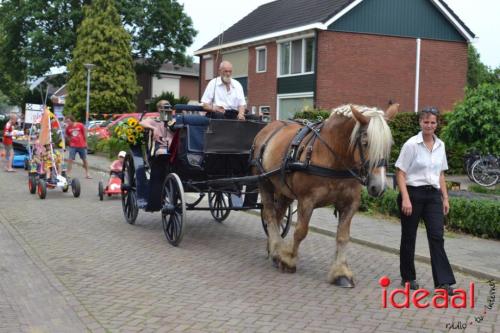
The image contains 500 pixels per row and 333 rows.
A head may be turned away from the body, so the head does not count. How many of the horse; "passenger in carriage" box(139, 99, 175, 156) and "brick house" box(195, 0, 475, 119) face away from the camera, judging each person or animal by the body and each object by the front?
0

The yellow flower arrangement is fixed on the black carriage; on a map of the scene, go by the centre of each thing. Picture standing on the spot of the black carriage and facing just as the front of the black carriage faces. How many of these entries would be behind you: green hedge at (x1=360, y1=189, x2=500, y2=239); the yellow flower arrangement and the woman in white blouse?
1

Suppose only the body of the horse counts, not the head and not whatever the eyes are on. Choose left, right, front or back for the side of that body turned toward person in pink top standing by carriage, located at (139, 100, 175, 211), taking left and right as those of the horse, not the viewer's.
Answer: back

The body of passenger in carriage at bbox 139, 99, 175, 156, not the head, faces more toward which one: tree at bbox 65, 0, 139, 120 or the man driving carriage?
the man driving carriage

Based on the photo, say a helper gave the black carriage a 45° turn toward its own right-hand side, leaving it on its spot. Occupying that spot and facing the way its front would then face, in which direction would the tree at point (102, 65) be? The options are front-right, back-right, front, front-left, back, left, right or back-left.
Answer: back

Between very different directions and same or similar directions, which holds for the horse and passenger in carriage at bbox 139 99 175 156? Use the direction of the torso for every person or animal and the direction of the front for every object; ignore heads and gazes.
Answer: same or similar directions

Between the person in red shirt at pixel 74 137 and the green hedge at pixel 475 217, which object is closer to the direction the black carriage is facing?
the green hedge

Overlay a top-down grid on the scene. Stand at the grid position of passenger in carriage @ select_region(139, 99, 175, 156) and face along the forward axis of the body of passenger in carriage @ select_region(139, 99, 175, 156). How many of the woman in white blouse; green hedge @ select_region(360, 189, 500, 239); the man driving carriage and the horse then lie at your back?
0

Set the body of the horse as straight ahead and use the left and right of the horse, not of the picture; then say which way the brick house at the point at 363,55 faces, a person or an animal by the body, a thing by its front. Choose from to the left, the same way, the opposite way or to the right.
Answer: to the right

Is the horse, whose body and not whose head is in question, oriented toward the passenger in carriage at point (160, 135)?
no

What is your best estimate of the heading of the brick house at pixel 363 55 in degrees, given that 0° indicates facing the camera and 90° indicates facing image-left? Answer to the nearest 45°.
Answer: approximately 45°

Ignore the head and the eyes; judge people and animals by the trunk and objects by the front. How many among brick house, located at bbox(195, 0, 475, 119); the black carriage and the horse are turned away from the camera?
0

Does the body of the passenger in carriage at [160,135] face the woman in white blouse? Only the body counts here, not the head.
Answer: yes

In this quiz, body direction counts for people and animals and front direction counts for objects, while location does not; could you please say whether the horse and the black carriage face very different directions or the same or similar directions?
same or similar directions

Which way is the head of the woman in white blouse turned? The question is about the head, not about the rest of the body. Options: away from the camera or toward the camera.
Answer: toward the camera

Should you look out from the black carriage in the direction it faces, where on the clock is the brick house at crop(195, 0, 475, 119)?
The brick house is roughly at 8 o'clock from the black carriage.

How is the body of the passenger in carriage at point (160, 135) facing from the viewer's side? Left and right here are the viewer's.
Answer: facing the viewer and to the right of the viewer
